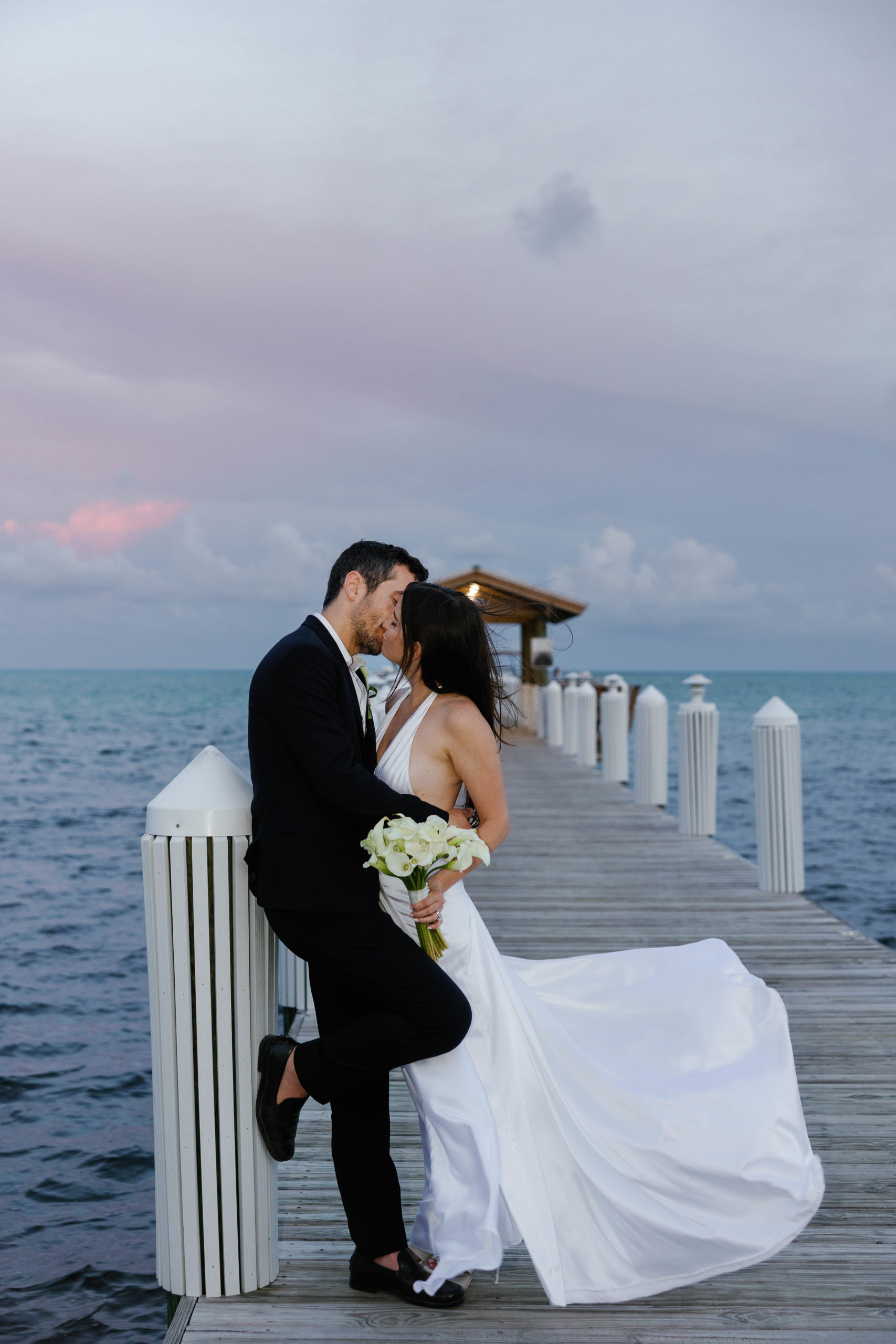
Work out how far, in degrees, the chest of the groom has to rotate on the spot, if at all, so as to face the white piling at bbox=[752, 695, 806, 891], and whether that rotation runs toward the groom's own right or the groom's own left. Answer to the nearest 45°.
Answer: approximately 45° to the groom's own left

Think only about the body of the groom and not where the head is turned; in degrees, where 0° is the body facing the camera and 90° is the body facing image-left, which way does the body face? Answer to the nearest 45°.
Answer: approximately 270°

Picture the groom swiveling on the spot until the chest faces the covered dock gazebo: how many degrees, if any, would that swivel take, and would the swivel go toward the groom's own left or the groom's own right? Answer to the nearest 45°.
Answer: approximately 90° to the groom's own left

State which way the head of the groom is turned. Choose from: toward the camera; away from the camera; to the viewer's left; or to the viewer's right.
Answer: to the viewer's right

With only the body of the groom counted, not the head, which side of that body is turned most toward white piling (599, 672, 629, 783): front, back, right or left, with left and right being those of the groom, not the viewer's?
left

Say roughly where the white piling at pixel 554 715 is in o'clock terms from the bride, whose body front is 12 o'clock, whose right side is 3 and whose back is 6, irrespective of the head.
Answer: The white piling is roughly at 3 o'clock from the bride.

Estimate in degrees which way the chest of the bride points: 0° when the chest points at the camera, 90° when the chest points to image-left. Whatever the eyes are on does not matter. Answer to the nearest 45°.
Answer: approximately 90°

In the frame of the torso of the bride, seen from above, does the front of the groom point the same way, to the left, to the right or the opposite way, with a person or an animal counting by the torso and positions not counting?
the opposite way

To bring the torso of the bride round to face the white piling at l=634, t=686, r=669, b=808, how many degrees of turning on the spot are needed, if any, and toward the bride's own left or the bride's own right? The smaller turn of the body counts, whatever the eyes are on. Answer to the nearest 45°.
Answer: approximately 90° to the bride's own right

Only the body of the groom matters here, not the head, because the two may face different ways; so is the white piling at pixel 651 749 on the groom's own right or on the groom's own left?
on the groom's own left

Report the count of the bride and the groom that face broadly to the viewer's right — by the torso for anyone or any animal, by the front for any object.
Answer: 1
